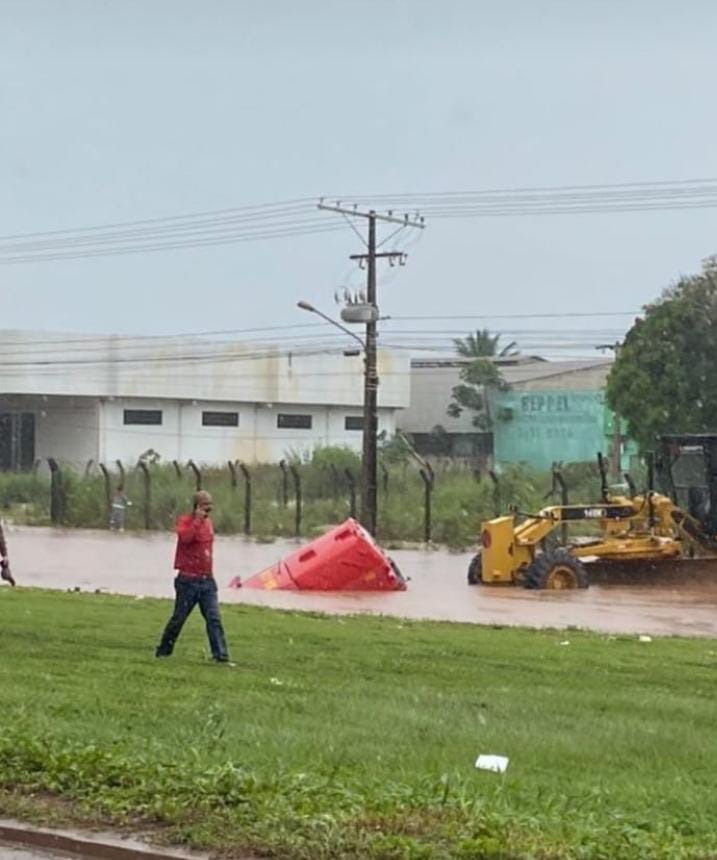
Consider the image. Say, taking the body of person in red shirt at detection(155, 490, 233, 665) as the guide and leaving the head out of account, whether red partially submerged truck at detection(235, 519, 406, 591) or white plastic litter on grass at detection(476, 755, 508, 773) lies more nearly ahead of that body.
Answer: the white plastic litter on grass

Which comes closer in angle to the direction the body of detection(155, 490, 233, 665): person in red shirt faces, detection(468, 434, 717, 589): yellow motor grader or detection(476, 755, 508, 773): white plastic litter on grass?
the white plastic litter on grass

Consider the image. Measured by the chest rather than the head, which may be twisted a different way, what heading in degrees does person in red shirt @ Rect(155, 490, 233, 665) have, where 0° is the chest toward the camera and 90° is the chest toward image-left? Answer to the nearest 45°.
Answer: approximately 315°

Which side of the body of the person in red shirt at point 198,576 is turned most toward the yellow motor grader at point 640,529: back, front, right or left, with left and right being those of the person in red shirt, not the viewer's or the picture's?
left

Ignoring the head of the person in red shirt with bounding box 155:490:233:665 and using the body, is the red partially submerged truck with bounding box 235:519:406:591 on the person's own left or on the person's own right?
on the person's own left
